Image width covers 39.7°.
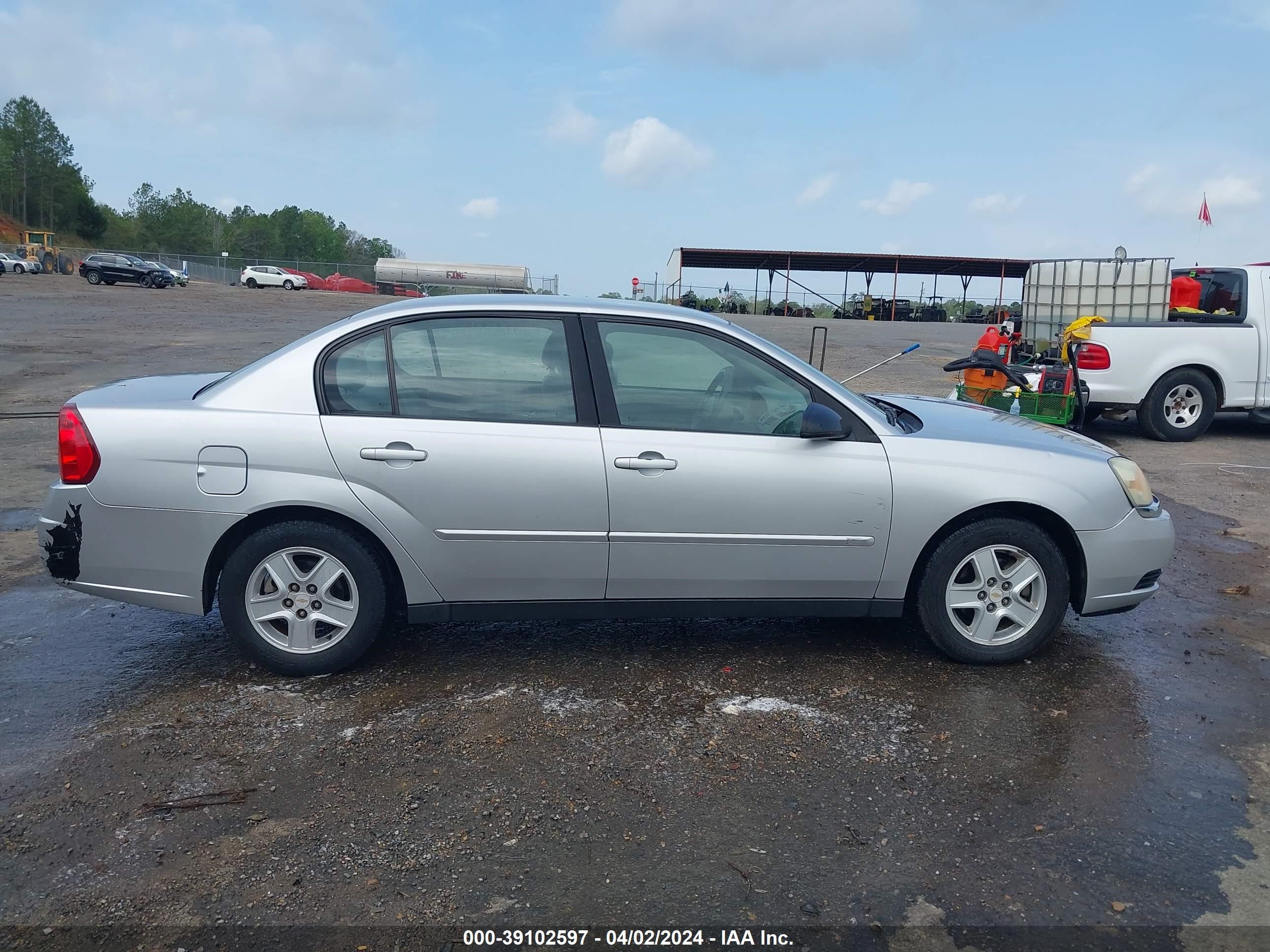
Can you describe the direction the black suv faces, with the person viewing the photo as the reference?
facing the viewer and to the right of the viewer

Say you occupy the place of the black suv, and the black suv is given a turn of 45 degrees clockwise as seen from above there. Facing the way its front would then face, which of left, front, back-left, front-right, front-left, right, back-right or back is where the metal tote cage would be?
front

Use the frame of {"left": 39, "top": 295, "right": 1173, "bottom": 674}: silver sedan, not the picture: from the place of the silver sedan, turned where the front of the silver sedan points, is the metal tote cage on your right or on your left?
on your left

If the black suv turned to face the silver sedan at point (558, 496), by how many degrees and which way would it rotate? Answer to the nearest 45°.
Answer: approximately 45° to its right

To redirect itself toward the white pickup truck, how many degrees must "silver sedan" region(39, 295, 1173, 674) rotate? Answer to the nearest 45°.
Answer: approximately 45° to its left

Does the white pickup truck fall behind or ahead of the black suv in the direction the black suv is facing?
ahead

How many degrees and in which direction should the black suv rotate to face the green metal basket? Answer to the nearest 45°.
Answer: approximately 45° to its right

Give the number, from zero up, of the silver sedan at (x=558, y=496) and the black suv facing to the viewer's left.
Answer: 0

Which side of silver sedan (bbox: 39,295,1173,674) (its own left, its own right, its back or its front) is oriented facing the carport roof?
left

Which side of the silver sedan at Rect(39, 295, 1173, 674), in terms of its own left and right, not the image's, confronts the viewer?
right
